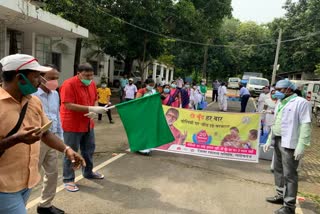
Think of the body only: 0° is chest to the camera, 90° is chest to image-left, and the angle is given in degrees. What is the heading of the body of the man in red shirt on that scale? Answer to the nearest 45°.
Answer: approximately 315°

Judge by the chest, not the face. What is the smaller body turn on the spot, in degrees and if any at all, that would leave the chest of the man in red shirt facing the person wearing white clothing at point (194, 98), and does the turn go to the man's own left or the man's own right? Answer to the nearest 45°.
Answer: approximately 90° to the man's own left

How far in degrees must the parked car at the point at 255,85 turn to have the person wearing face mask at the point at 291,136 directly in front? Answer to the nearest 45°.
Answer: approximately 45° to its left

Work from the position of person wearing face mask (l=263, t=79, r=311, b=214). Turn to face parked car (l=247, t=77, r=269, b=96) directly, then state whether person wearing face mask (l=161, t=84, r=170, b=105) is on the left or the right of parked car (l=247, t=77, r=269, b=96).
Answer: left

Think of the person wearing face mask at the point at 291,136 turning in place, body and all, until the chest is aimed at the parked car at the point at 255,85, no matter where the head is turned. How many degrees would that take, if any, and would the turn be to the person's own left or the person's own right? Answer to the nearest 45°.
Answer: approximately 135° to the person's own right

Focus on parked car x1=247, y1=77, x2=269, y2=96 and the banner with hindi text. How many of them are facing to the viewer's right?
0

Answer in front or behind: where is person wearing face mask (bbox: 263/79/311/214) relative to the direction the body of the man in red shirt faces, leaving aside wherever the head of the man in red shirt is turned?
in front

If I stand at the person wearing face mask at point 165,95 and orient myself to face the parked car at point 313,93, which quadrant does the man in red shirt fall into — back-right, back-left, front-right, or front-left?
back-right

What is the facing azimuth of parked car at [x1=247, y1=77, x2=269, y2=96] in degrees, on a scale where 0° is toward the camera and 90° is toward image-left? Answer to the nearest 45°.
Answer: approximately 45°

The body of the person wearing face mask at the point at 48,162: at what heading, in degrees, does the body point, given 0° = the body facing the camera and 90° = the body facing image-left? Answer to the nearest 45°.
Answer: approximately 315°

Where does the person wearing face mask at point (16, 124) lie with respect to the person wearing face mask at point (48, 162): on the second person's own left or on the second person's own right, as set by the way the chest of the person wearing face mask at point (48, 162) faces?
on the second person's own right
